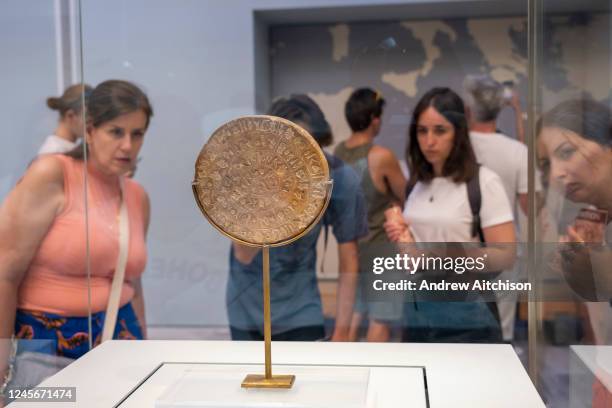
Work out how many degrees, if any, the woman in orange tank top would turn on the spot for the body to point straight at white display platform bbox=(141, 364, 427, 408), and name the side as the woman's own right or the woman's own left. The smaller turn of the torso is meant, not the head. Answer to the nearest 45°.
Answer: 0° — they already face it

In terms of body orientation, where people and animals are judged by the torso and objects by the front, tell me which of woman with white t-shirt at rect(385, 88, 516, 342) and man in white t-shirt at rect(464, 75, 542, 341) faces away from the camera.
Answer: the man in white t-shirt

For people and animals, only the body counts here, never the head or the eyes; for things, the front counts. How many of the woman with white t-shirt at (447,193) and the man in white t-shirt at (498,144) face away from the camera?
1

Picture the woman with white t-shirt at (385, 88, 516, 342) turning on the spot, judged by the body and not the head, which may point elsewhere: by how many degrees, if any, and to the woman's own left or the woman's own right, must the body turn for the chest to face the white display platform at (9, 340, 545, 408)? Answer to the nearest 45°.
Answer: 0° — they already face it

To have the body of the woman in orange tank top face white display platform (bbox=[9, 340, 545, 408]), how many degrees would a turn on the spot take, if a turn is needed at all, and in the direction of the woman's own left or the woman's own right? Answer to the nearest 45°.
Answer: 0° — they already face it

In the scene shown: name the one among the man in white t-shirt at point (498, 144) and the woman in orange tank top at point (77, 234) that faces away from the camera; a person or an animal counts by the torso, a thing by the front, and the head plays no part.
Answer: the man in white t-shirt

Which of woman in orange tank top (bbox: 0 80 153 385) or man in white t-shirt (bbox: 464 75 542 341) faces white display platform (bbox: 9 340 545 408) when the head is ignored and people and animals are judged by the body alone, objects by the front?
the woman in orange tank top

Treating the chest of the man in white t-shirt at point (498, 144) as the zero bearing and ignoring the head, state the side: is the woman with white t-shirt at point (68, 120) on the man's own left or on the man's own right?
on the man's own left

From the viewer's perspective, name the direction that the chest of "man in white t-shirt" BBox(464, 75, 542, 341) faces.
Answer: away from the camera

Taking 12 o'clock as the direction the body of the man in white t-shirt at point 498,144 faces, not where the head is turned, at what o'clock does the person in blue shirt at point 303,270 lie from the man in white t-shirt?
The person in blue shirt is roughly at 7 o'clock from the man in white t-shirt.

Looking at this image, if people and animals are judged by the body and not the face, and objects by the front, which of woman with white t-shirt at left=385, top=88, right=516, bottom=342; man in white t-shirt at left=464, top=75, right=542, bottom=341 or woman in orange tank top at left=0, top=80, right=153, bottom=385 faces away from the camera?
the man in white t-shirt
